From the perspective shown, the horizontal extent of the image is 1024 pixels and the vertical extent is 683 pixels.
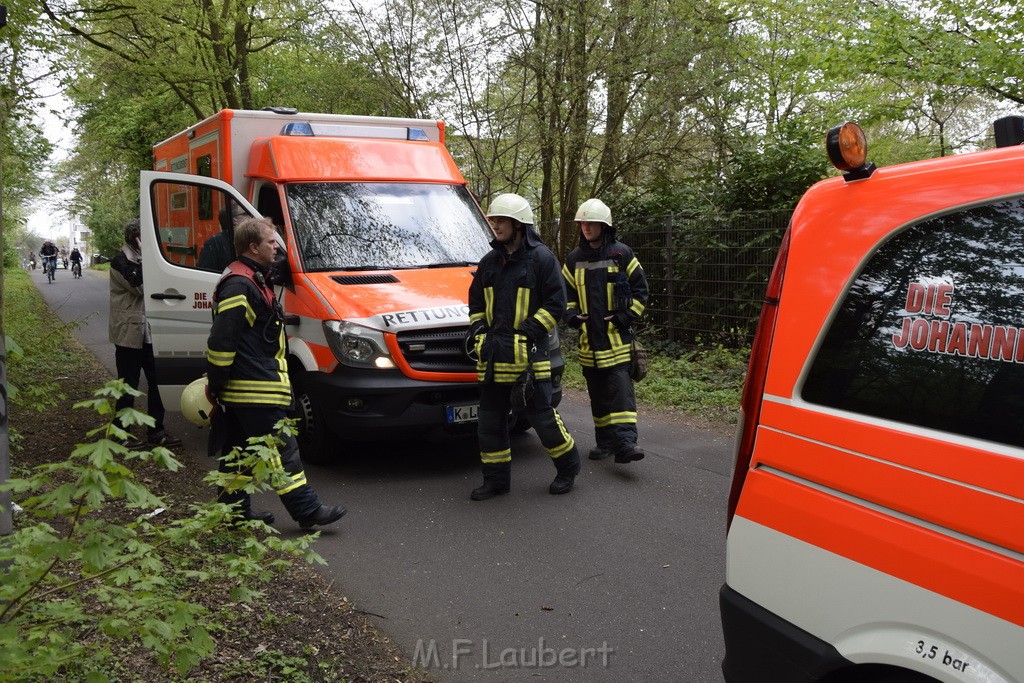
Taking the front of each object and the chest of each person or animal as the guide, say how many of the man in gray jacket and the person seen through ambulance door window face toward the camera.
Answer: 0

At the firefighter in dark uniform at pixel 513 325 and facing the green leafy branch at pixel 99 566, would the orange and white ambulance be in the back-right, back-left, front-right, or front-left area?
back-right

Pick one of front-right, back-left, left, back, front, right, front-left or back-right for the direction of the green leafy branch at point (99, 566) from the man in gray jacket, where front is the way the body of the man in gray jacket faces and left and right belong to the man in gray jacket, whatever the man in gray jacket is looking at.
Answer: right

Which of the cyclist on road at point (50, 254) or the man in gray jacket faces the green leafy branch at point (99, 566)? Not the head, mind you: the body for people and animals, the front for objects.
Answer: the cyclist on road

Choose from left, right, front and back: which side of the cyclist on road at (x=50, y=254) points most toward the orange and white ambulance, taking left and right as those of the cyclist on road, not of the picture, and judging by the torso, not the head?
front

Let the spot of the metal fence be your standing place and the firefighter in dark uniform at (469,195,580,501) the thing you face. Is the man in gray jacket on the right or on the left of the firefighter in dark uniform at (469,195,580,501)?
right

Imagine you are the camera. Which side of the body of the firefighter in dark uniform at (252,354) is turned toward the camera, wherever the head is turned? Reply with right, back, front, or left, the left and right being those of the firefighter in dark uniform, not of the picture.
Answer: right

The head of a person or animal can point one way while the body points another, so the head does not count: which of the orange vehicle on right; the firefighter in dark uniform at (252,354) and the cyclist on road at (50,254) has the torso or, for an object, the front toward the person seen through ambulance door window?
the cyclist on road

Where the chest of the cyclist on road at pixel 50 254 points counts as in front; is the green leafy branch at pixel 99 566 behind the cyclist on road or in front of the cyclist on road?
in front

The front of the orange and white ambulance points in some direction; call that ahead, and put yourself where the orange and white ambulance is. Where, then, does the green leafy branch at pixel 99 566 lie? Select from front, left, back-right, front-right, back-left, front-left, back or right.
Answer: front-right

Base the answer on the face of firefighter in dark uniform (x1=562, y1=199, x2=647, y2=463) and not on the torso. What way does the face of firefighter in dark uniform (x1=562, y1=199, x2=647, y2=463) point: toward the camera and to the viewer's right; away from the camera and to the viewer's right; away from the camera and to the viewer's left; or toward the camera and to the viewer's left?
toward the camera and to the viewer's left

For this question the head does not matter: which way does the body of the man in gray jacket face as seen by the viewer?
to the viewer's right

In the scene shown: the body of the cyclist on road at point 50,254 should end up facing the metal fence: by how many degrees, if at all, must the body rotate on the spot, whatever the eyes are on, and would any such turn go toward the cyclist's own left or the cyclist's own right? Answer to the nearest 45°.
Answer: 0° — they already face it

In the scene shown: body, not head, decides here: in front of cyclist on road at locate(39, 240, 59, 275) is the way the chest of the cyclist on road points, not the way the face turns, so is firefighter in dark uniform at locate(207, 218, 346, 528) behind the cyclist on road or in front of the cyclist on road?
in front

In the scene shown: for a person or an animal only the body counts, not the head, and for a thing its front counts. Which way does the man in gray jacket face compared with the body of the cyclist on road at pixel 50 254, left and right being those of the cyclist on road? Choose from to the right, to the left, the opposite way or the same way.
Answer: to the left
